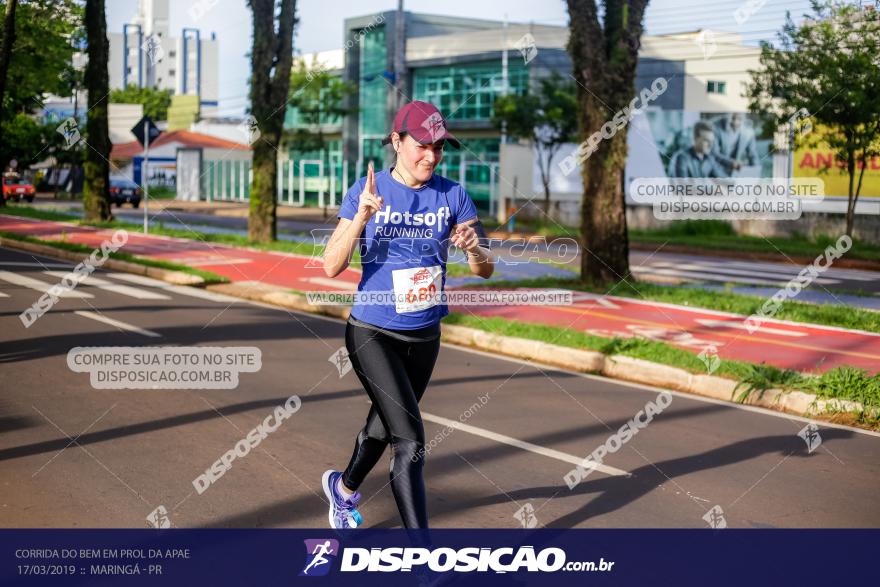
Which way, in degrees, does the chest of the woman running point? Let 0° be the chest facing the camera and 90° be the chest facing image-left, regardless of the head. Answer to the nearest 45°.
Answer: approximately 315°

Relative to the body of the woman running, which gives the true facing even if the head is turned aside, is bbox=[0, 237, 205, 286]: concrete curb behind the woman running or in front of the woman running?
behind

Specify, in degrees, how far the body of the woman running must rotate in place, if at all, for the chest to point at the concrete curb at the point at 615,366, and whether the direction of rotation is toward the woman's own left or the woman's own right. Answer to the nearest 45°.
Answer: approximately 135° to the woman's own left
